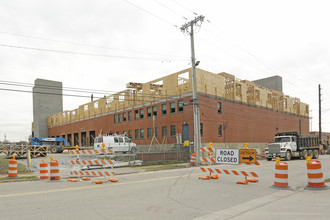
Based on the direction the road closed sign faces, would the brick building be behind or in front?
behind

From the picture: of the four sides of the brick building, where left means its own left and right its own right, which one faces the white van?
front

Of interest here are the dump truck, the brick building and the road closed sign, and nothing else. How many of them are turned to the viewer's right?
0

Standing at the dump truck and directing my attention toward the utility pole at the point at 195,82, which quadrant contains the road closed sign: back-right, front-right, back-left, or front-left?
front-left

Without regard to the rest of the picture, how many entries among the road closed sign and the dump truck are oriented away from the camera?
0

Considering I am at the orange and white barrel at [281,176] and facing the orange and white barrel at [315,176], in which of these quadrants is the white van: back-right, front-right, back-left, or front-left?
back-left

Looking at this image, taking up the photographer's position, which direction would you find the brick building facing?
facing the viewer and to the left of the viewer

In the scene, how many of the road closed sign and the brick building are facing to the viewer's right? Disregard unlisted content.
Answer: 0

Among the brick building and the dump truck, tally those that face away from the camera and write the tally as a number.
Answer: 0

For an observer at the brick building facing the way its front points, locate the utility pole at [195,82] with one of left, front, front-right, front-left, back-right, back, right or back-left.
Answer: front-left

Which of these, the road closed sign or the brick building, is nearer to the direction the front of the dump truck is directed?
the road closed sign

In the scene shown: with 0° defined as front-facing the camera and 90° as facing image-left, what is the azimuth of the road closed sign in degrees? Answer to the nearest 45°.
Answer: approximately 0°

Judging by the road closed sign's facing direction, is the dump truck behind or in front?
behind
